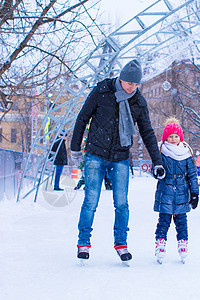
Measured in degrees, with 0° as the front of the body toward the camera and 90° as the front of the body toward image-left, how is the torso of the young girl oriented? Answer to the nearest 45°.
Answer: approximately 0°

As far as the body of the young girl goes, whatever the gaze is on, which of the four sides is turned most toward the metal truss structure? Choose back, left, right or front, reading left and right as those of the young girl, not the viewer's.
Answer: back

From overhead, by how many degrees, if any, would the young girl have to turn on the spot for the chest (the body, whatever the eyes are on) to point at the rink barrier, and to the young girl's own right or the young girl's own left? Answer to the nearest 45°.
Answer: approximately 135° to the young girl's own right

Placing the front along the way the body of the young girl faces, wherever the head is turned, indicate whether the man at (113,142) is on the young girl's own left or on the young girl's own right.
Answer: on the young girl's own right

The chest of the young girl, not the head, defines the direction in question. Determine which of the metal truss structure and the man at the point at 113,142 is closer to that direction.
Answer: the man
